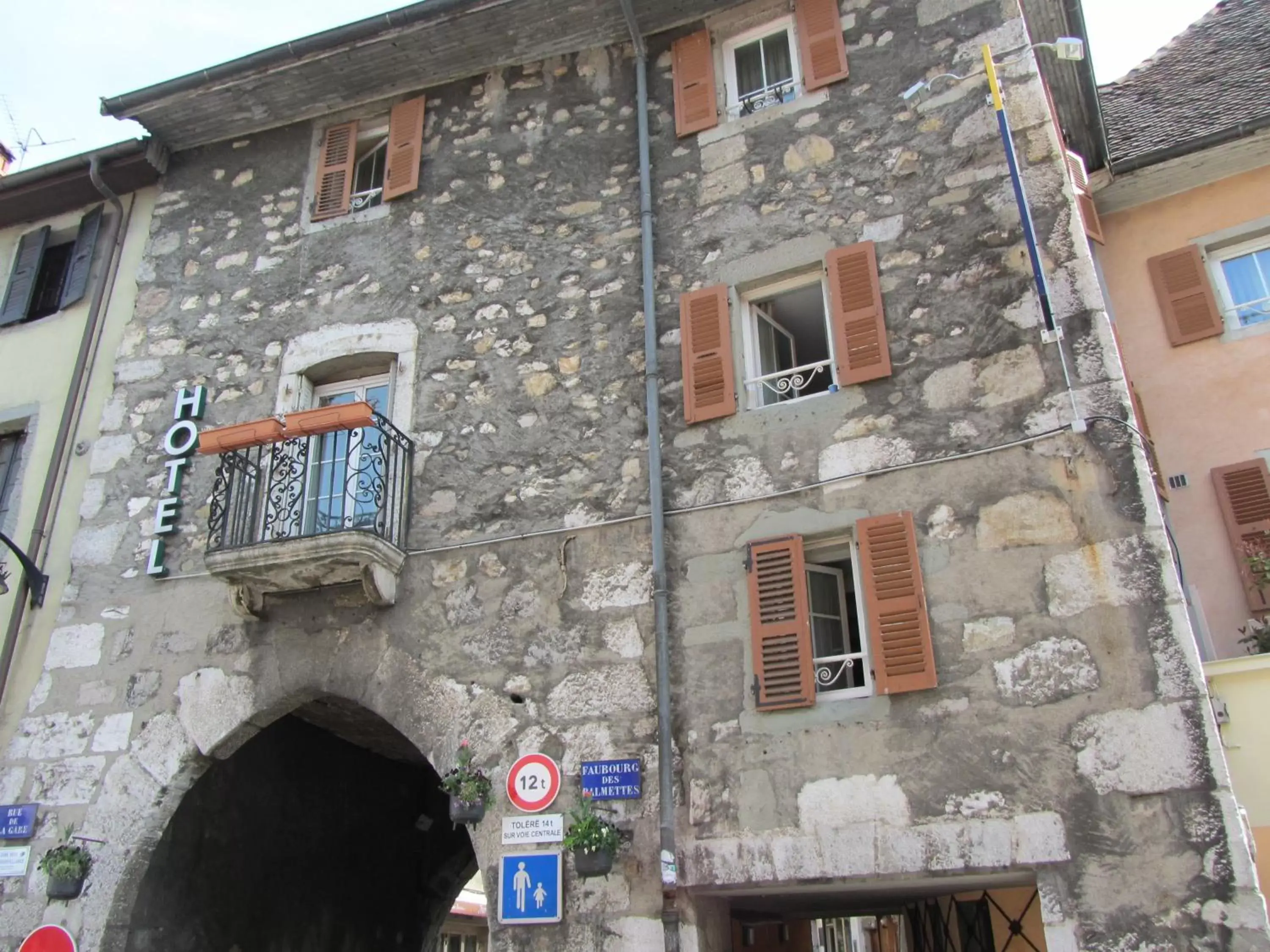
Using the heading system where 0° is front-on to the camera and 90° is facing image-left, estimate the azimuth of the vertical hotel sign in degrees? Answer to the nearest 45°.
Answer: approximately 45°

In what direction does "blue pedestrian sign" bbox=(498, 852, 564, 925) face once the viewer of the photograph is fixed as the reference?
facing the viewer

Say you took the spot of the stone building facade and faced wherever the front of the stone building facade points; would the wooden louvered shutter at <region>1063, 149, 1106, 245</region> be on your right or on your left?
on your left

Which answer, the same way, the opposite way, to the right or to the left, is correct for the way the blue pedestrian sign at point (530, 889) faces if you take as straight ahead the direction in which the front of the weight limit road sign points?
the same way

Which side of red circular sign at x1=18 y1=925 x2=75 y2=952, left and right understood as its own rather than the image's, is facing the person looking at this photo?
front

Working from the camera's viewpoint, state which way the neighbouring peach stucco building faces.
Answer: facing the viewer and to the left of the viewer

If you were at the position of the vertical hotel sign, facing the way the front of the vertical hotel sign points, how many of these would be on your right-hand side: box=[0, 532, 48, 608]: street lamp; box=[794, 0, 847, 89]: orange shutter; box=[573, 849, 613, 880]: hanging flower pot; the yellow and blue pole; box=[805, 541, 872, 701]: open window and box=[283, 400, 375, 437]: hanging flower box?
1

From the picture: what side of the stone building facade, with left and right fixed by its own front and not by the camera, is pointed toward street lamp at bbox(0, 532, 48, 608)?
right

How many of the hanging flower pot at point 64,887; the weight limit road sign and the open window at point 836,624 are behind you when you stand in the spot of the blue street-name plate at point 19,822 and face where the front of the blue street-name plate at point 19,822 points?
0

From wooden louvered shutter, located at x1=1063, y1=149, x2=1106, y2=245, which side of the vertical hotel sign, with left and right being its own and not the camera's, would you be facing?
left

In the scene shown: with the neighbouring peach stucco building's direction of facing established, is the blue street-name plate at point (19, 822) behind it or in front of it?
in front

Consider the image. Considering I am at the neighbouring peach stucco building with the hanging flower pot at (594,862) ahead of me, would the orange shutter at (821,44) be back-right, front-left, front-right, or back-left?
front-left

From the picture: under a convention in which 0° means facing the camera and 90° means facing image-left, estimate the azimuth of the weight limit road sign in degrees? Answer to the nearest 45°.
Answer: approximately 0°

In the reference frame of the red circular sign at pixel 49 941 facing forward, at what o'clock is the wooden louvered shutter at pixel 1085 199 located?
The wooden louvered shutter is roughly at 10 o'clock from the red circular sign.

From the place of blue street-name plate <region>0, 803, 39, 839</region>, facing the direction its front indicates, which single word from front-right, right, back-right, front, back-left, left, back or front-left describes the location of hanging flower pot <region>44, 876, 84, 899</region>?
front-left

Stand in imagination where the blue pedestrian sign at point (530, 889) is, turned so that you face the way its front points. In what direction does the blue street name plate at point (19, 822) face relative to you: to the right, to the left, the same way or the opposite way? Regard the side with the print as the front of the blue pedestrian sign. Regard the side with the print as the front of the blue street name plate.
the same way
